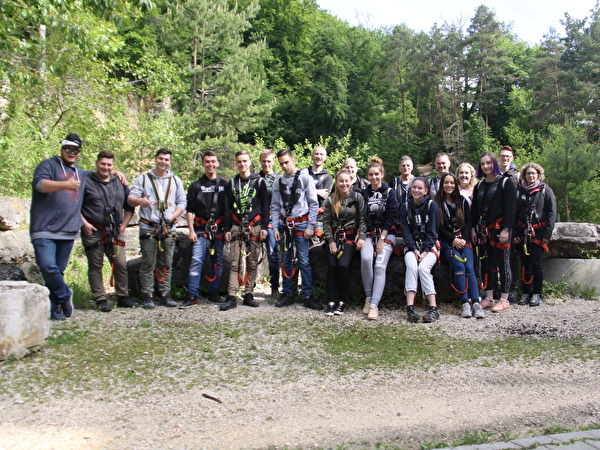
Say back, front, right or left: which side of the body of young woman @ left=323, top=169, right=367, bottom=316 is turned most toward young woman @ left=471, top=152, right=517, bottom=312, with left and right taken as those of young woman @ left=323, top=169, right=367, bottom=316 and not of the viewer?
left

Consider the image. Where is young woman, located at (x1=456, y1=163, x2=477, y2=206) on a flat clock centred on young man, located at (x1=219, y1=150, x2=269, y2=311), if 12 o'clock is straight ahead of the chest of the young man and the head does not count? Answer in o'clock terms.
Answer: The young woman is roughly at 9 o'clock from the young man.

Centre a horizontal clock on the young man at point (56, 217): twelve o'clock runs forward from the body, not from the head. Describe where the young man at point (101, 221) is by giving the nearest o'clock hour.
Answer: the young man at point (101, 221) is roughly at 9 o'clock from the young man at point (56, 217).

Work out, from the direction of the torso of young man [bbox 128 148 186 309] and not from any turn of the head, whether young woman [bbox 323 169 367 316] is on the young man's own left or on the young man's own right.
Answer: on the young man's own left

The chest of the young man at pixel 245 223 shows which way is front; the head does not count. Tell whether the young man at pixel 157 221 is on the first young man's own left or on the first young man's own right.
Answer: on the first young man's own right

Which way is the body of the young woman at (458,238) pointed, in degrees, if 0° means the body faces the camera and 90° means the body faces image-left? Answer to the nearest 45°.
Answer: approximately 0°

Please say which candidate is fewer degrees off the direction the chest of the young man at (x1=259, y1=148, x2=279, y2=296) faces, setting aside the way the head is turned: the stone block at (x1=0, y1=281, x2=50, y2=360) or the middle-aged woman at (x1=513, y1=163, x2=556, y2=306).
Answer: the stone block

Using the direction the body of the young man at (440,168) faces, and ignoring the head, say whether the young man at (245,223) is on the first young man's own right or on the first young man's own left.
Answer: on the first young man's own right
